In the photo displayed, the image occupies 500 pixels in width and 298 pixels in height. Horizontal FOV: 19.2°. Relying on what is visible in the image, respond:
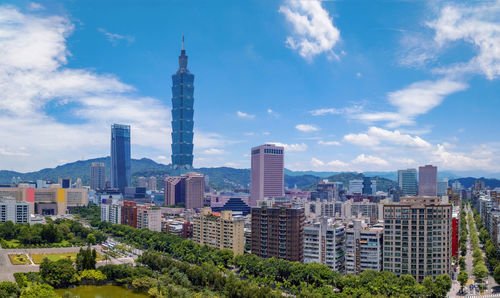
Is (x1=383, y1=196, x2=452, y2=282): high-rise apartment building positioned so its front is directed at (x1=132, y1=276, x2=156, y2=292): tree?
no

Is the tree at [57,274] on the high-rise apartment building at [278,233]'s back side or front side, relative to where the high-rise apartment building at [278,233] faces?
on the front side

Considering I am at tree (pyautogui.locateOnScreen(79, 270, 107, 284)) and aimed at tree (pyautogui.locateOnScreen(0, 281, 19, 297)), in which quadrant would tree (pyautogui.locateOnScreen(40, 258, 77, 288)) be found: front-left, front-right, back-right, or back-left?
front-right

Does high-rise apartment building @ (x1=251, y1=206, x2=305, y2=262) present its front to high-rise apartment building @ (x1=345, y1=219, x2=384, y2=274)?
no

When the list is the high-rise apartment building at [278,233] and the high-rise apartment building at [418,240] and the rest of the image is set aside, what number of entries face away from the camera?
0

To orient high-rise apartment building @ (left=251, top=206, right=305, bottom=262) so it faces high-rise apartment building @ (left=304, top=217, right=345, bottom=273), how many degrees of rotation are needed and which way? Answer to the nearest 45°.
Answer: approximately 90° to its left

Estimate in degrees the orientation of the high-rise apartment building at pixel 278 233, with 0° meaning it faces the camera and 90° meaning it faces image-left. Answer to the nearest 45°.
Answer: approximately 45°

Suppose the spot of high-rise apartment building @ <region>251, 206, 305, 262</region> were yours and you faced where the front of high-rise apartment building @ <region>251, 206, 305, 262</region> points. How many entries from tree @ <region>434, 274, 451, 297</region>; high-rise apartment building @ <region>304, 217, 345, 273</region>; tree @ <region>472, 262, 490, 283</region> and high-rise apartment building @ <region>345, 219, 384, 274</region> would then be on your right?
0

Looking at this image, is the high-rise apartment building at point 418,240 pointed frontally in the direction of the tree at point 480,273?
no

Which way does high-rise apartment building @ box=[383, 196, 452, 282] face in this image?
toward the camera

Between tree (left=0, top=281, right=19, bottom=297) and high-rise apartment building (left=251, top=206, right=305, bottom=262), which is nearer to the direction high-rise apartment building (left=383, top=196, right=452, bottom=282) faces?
the tree

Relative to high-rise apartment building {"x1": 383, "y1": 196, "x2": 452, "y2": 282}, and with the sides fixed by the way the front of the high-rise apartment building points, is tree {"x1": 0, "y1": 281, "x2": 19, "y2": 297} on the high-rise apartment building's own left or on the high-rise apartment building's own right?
on the high-rise apartment building's own right
